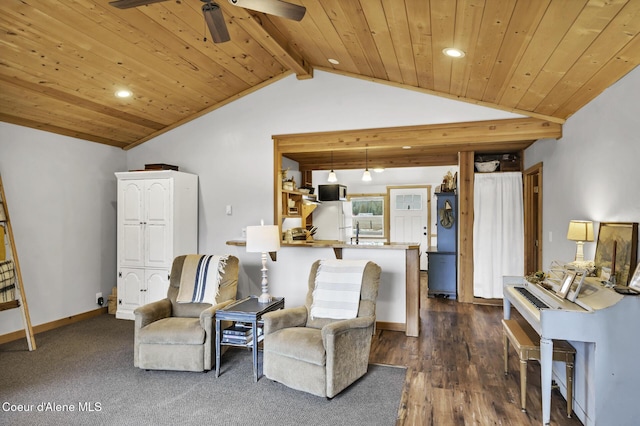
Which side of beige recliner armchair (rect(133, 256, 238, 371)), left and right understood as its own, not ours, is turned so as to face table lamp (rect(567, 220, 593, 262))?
left

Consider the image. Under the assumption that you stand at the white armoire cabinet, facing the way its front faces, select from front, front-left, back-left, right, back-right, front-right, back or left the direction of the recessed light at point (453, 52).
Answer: left

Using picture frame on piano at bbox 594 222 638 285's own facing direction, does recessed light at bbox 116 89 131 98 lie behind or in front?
in front

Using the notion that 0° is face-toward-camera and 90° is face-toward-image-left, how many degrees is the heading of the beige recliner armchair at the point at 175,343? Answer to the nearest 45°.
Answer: approximately 45°

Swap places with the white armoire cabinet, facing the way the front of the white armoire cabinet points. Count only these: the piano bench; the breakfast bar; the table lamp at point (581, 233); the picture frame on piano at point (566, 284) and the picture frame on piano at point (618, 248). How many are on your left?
5

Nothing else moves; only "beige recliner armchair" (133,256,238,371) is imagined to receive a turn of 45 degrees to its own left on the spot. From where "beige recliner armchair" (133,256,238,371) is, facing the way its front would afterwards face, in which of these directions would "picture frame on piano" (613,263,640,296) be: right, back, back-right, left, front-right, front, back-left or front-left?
front-left

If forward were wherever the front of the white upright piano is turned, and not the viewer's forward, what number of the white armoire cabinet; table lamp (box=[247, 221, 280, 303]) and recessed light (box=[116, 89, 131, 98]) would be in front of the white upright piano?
3

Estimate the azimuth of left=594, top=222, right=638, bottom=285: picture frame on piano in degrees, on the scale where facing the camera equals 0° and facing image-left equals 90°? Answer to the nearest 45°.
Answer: approximately 45°

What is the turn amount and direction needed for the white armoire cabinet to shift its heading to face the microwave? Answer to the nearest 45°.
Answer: approximately 135° to its left
